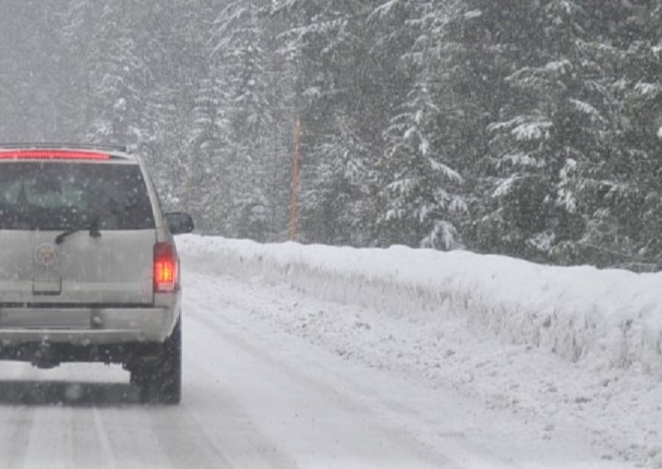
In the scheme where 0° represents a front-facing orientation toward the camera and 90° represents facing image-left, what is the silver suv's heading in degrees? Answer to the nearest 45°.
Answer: approximately 180°

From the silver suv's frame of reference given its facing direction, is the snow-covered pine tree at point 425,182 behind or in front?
in front
